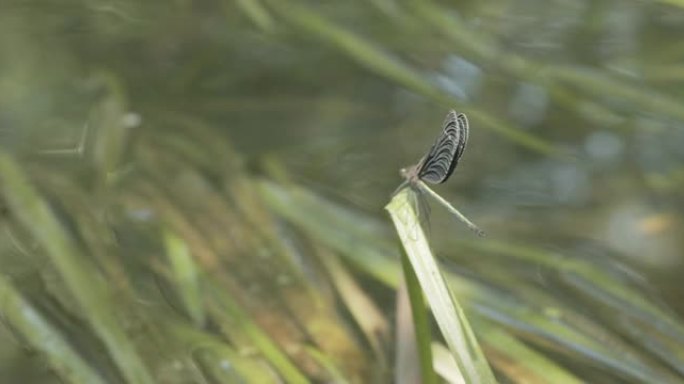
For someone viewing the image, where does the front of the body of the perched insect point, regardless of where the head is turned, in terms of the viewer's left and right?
facing to the left of the viewer
